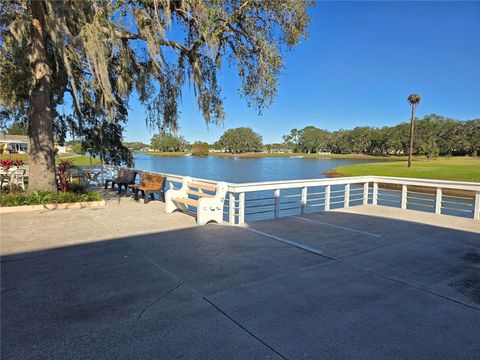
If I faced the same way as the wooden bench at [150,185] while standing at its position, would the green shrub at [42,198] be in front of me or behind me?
in front

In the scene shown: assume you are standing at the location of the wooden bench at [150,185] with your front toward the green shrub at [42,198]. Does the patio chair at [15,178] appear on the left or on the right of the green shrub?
right
